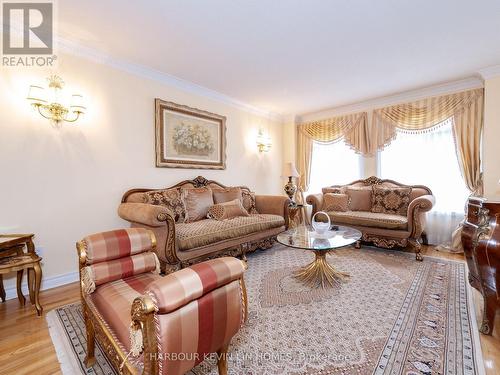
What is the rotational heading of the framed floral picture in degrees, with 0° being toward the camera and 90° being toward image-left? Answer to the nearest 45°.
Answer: approximately 315°

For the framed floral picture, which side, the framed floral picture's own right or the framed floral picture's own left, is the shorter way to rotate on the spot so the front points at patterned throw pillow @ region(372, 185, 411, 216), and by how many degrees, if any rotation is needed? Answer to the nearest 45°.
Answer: approximately 45° to the framed floral picture's own left

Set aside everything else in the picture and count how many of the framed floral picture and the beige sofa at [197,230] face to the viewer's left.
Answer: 0

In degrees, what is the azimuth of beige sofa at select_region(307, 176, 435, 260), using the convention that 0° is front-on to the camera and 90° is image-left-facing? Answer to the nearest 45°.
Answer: approximately 45°

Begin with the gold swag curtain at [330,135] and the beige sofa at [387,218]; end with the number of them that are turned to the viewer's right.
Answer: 0

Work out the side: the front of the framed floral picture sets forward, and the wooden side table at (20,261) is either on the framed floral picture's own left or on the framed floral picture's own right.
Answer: on the framed floral picture's own right

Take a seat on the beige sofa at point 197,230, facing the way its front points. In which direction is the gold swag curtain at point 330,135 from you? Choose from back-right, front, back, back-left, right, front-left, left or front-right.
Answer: left

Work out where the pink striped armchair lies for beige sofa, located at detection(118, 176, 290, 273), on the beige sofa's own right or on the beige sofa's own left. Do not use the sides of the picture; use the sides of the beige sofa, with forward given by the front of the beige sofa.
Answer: on the beige sofa's own right

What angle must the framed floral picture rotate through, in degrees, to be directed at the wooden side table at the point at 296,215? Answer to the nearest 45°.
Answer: approximately 45° to its left

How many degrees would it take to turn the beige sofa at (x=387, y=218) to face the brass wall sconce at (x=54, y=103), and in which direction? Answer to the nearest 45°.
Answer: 0° — it already faces it
